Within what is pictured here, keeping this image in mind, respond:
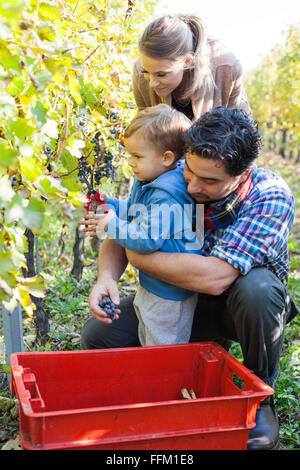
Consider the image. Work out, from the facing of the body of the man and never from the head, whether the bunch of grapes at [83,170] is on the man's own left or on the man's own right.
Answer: on the man's own right

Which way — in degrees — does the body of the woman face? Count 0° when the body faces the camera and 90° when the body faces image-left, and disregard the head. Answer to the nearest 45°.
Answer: approximately 45°

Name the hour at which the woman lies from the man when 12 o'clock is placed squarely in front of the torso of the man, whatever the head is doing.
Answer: The woman is roughly at 4 o'clock from the man.

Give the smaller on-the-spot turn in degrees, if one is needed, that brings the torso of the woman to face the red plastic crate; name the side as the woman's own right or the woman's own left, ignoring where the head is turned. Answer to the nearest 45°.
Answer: approximately 45° to the woman's own left

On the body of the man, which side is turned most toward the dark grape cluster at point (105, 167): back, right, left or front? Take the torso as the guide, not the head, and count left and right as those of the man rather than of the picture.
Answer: right
